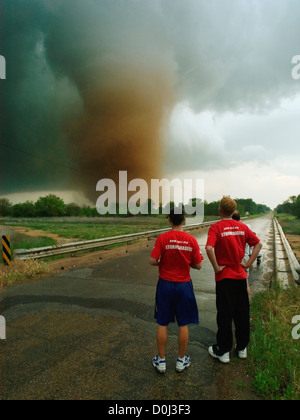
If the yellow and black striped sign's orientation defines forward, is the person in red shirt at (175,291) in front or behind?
in front

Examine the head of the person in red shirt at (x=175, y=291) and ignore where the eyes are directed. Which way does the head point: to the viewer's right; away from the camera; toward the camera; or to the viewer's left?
away from the camera

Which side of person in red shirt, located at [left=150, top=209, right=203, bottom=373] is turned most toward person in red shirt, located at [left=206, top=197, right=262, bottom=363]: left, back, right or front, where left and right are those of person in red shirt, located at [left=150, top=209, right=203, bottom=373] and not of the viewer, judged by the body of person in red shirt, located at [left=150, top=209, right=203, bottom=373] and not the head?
right

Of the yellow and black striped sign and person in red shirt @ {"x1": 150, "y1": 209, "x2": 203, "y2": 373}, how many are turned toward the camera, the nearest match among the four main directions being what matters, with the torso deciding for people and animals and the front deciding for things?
1

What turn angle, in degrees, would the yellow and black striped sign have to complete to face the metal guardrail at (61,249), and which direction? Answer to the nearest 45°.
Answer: approximately 135° to its left

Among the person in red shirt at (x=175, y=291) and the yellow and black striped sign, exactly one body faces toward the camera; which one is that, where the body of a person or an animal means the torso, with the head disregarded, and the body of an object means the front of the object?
the yellow and black striped sign

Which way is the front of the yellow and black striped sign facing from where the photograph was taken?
facing the viewer

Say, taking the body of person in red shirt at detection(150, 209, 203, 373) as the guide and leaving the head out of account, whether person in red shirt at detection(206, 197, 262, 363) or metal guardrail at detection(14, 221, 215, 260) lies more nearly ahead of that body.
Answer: the metal guardrail

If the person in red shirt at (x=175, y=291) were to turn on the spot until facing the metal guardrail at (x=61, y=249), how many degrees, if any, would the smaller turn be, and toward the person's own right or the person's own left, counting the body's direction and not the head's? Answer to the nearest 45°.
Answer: approximately 45° to the person's own left

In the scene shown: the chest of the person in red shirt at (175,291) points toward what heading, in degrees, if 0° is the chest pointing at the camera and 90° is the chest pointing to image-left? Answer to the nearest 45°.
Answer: approximately 180°
